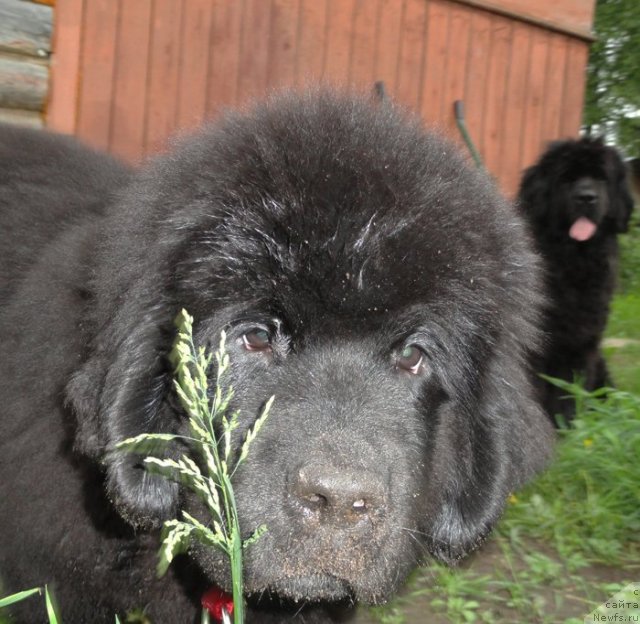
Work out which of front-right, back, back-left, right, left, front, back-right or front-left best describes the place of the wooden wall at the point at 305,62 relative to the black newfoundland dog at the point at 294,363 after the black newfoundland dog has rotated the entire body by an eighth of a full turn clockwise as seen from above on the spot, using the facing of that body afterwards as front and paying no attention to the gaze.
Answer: back

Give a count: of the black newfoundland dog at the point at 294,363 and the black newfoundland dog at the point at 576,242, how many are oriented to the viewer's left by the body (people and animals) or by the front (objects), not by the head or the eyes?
0

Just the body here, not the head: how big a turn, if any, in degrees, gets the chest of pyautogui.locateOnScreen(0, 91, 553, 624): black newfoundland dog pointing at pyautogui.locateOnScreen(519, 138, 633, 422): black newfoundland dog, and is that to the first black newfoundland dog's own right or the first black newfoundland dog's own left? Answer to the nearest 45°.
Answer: approximately 90° to the first black newfoundland dog's own left

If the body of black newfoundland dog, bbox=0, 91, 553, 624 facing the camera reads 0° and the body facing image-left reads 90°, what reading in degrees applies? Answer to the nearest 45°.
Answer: approximately 315°

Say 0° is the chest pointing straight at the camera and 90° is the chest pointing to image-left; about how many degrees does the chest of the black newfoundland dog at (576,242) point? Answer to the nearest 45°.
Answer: approximately 0°

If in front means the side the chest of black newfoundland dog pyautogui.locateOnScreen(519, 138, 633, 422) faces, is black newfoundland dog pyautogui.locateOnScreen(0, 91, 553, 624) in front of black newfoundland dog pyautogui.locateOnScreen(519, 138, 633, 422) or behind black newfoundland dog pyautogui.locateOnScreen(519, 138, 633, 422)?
in front
